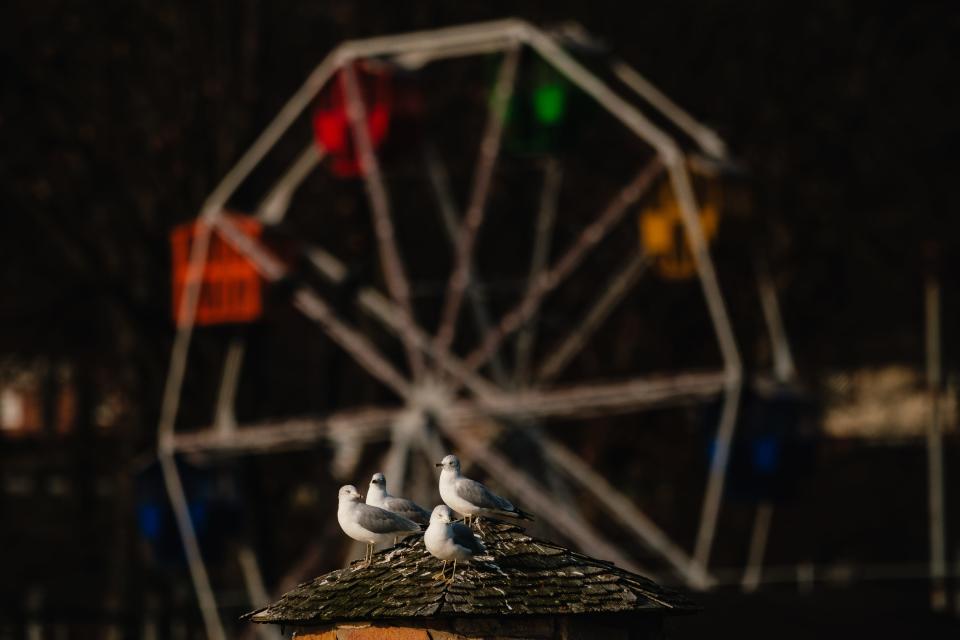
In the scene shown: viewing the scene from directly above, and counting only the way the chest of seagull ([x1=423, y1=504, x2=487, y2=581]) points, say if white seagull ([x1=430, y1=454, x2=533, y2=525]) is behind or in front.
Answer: behind

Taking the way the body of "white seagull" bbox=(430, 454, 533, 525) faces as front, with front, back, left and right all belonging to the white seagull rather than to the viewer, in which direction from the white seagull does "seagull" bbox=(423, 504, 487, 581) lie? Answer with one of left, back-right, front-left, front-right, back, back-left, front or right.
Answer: left

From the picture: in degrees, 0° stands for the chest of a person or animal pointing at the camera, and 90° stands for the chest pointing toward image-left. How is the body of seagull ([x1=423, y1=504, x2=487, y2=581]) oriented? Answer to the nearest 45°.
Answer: approximately 45°

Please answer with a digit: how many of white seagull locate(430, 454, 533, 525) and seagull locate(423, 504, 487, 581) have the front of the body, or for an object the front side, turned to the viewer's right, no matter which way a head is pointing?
0

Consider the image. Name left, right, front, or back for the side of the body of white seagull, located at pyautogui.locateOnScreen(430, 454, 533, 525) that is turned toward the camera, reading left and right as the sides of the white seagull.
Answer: left

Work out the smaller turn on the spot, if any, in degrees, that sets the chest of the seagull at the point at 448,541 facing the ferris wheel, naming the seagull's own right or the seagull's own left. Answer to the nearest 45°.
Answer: approximately 135° to the seagull's own right

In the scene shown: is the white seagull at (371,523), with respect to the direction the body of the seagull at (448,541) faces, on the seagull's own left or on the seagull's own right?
on the seagull's own right

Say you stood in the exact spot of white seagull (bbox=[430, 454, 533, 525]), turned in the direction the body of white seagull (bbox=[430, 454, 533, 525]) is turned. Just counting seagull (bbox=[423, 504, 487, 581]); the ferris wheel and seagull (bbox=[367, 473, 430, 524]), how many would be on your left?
1

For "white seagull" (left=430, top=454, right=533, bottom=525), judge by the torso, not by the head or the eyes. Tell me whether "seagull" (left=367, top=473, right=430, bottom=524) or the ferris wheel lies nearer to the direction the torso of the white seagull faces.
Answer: the seagull

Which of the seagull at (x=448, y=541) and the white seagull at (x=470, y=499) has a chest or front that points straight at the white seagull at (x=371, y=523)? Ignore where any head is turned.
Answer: the white seagull at (x=470, y=499)

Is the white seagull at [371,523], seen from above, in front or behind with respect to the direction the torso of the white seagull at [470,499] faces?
in front
